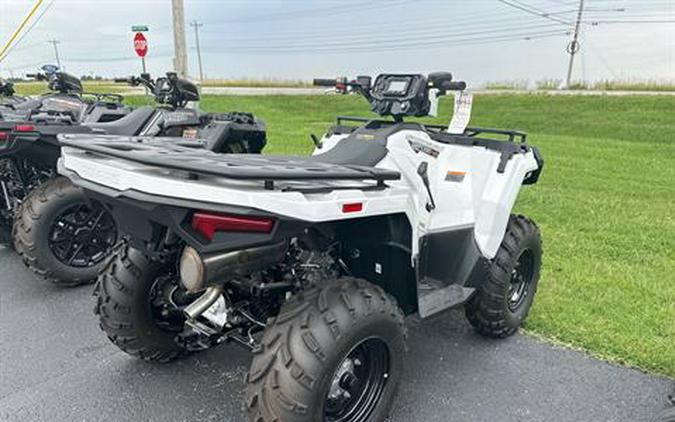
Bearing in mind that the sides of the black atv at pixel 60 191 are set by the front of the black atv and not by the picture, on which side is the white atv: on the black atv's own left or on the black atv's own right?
on the black atv's own right

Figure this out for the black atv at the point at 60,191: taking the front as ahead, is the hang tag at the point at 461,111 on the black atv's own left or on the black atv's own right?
on the black atv's own right

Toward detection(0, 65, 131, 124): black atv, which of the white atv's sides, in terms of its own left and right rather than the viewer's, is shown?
left

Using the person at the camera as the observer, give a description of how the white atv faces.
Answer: facing away from the viewer and to the right of the viewer

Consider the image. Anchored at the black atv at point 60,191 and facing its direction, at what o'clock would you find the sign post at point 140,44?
The sign post is roughly at 11 o'clock from the black atv.

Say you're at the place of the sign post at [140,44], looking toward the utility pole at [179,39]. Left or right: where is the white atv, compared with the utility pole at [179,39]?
right

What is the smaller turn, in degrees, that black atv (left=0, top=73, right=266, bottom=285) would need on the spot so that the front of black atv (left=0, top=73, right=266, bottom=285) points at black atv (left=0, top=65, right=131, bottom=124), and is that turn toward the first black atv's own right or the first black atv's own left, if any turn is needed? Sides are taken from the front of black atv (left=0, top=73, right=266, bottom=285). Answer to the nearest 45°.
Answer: approximately 45° to the first black atv's own left

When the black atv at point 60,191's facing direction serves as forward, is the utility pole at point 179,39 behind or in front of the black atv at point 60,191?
in front

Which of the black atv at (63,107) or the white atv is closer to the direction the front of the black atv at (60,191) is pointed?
the black atv

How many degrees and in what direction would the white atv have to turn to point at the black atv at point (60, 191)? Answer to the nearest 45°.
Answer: approximately 90° to its left

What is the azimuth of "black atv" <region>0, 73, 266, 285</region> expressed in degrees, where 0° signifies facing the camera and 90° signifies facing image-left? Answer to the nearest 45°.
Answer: approximately 225°
